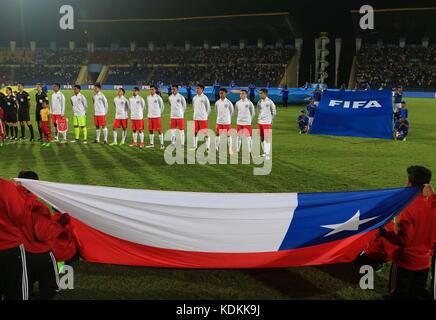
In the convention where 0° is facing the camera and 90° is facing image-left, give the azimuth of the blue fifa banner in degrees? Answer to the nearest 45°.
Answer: approximately 0°

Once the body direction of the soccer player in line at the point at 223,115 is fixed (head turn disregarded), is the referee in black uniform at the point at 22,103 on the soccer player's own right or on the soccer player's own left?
on the soccer player's own right

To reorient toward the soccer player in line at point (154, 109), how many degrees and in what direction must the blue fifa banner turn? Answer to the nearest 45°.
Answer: approximately 45° to its right

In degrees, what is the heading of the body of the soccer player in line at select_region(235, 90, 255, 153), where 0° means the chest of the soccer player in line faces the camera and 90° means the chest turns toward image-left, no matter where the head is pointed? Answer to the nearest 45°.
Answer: approximately 0°

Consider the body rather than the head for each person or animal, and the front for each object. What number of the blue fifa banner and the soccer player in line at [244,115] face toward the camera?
2

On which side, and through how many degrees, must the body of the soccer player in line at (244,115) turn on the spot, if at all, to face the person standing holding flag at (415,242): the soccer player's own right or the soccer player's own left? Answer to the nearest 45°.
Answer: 0° — they already face them

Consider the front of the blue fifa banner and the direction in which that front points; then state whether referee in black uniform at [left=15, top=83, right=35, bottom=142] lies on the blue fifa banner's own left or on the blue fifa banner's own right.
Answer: on the blue fifa banner's own right

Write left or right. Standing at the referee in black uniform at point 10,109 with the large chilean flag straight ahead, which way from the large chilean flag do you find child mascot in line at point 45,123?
left

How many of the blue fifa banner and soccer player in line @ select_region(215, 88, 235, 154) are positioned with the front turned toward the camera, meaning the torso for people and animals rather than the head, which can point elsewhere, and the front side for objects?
2
